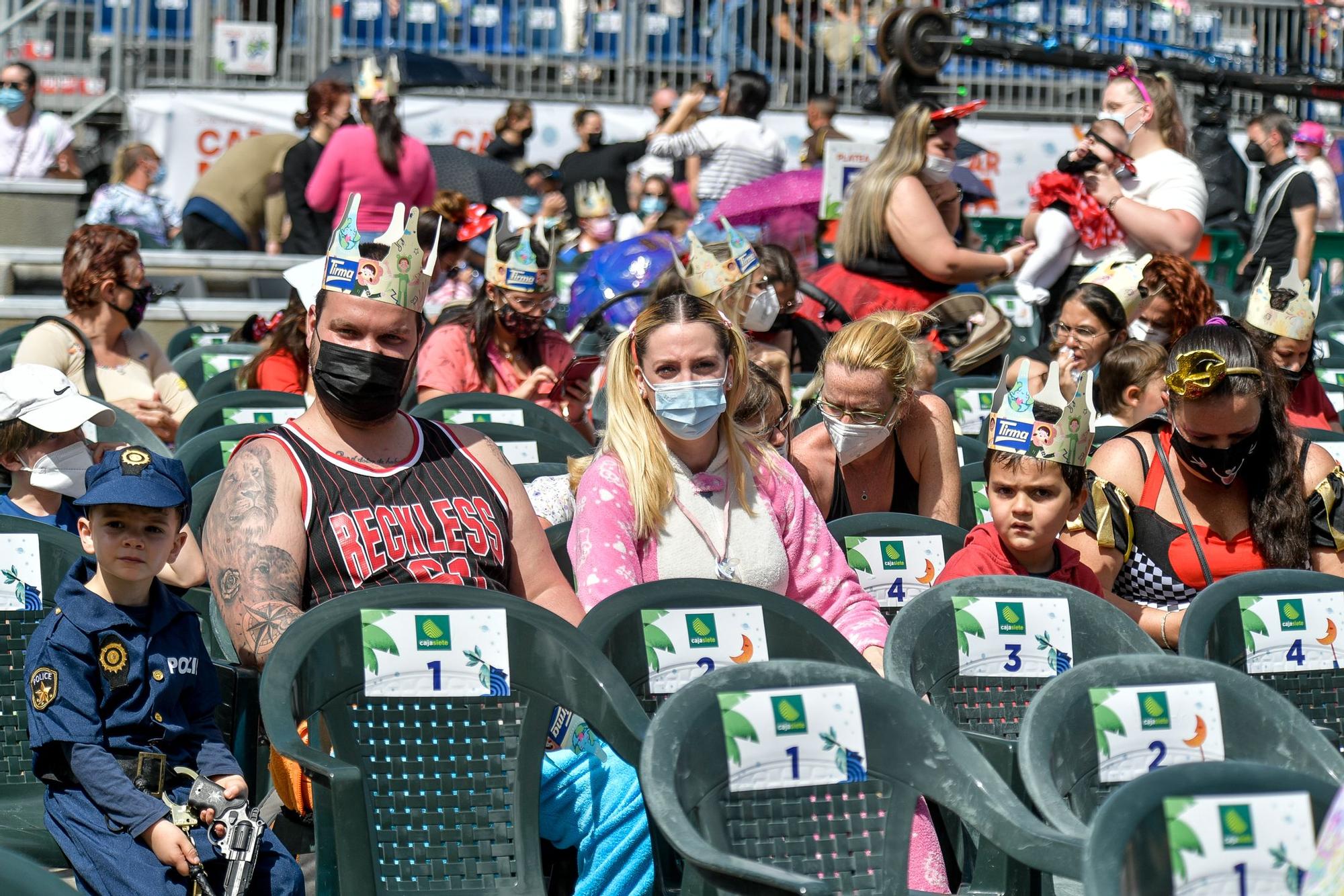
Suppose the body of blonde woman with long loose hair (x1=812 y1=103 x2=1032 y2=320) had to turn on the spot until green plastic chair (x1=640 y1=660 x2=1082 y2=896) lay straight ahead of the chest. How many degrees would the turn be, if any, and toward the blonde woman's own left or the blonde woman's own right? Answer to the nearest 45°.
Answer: approximately 90° to the blonde woman's own right

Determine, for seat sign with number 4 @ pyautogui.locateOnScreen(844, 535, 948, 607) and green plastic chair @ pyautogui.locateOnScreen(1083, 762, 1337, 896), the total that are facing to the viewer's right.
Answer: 0

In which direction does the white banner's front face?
toward the camera

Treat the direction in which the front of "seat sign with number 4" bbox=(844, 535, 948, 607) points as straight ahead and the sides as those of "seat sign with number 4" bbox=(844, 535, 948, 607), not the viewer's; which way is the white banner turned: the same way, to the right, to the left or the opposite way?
the same way

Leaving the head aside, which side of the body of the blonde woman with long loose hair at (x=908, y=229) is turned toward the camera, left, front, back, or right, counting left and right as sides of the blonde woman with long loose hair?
right

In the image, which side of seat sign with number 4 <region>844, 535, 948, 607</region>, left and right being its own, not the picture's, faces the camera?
front

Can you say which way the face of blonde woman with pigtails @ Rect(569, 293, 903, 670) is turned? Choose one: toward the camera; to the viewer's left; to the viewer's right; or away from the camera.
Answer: toward the camera

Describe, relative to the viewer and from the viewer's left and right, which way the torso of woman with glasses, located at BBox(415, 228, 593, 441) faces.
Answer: facing the viewer and to the right of the viewer

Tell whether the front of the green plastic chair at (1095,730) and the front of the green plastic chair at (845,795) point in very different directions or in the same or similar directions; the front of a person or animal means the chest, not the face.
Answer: same or similar directions
